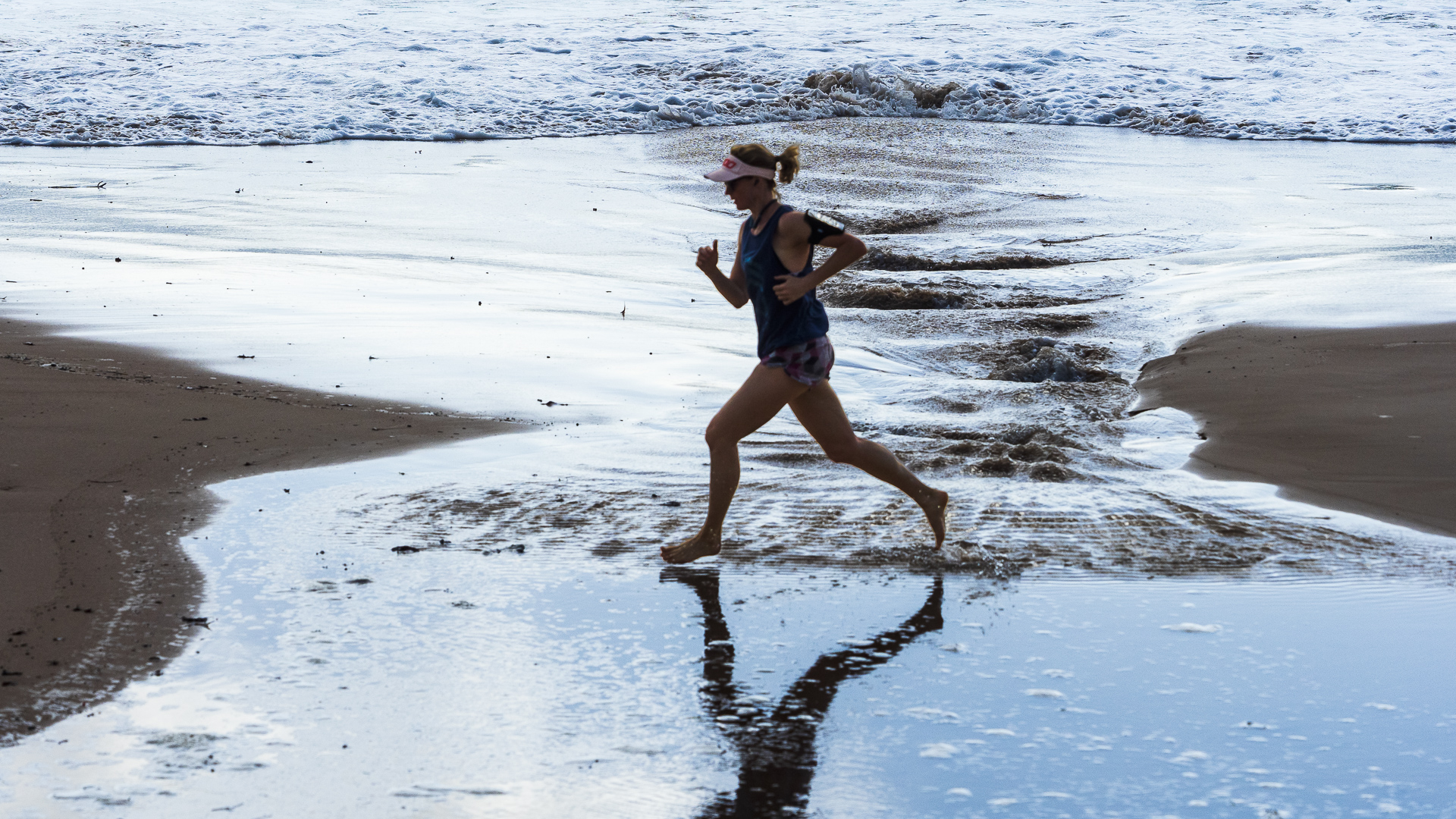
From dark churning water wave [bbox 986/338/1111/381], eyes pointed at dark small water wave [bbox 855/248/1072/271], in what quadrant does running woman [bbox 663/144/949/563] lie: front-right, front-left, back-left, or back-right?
back-left

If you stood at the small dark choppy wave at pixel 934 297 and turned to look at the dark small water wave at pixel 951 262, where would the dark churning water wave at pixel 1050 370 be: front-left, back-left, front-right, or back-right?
back-right

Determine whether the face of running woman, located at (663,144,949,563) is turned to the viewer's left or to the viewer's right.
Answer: to the viewer's left

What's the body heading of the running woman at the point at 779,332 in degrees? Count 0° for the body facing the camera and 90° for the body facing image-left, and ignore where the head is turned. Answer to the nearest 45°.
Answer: approximately 90°
